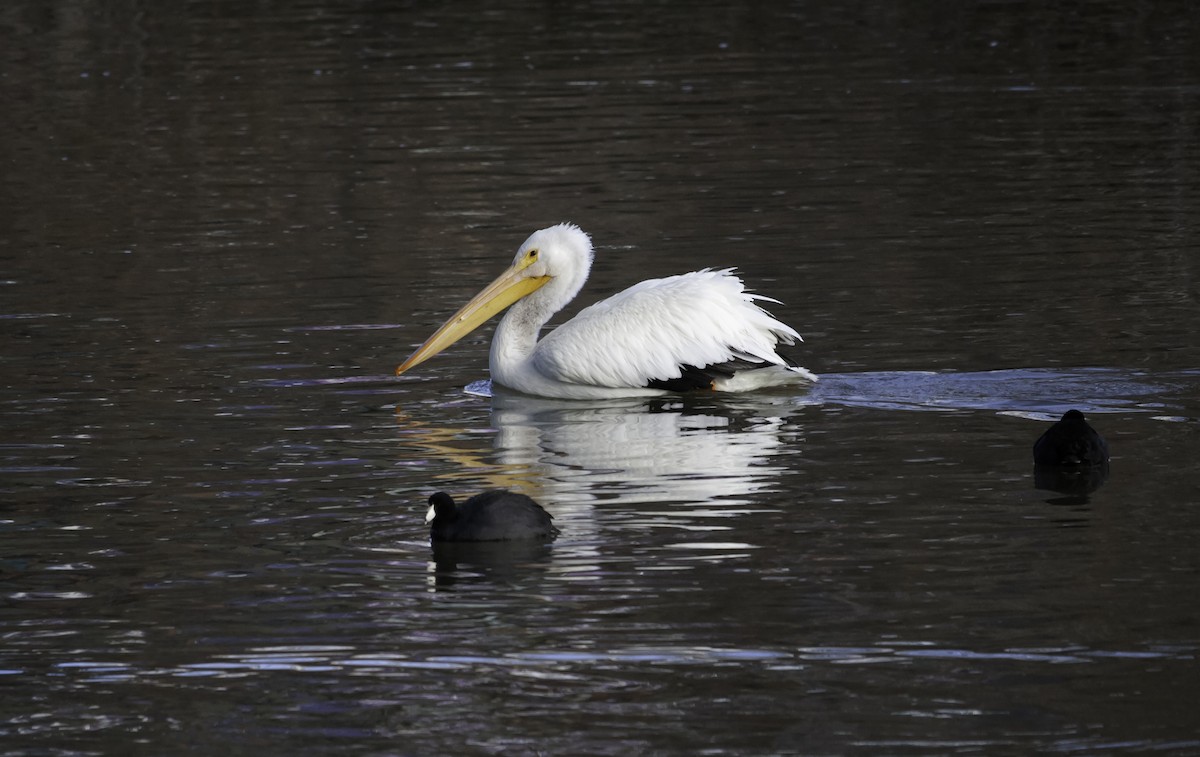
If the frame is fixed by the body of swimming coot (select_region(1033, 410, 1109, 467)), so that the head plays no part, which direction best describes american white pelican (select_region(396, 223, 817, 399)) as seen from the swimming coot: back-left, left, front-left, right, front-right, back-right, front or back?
front-left

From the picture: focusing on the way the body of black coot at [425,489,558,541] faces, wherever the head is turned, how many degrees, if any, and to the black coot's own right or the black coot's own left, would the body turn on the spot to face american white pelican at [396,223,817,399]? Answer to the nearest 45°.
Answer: approximately 90° to the black coot's own right

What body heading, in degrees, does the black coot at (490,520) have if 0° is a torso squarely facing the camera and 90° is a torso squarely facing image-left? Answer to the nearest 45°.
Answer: approximately 90°

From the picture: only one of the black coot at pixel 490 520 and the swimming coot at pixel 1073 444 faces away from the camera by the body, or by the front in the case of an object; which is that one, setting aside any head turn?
the swimming coot

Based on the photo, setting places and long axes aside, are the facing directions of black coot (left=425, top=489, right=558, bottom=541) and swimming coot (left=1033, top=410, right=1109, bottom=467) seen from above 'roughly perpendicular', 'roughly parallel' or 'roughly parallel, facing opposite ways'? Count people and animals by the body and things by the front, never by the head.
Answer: roughly perpendicular

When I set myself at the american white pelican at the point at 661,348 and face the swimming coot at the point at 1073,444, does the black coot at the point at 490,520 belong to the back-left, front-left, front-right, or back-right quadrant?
front-right

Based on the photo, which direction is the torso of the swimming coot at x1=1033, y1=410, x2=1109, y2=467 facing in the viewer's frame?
away from the camera

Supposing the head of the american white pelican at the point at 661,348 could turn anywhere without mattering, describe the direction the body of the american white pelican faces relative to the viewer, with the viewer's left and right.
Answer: facing to the left of the viewer

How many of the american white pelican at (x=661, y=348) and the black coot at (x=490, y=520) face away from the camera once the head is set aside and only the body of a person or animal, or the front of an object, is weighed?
0

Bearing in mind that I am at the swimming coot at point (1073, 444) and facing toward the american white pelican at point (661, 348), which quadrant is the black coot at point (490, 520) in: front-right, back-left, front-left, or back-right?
front-left

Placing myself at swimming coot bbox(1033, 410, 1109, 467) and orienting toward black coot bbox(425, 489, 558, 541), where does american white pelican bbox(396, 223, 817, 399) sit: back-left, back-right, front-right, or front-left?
front-right

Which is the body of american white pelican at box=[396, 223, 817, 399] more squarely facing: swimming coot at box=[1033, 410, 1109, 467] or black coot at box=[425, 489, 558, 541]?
the black coot

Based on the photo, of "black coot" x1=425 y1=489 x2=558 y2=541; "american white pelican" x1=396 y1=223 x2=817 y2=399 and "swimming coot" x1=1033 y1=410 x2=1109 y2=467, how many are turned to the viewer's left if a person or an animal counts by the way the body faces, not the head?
2

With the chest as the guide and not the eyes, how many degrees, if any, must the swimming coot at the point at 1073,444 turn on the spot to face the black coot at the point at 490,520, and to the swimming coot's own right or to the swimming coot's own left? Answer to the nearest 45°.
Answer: approximately 135° to the swimming coot's own left
